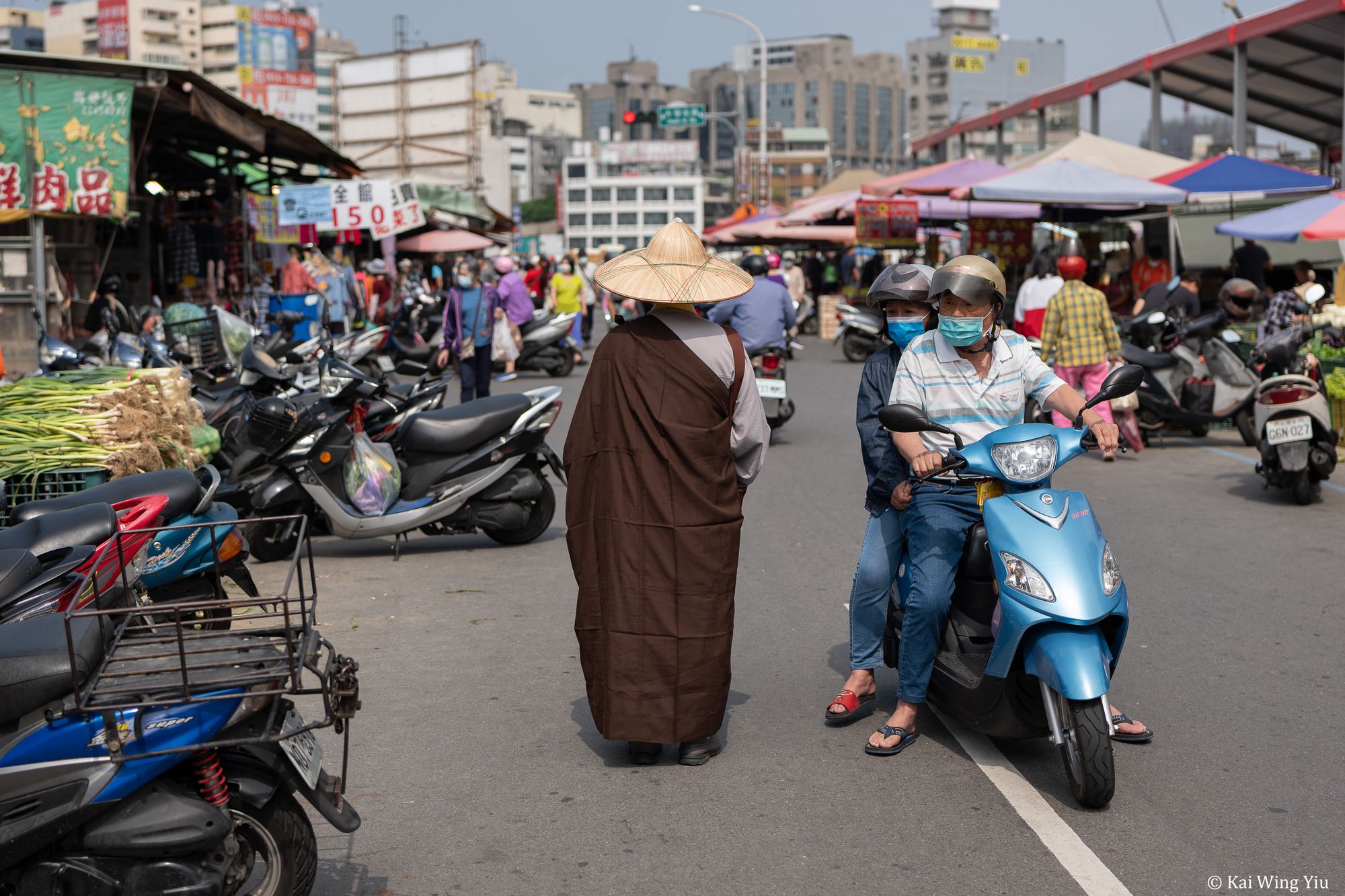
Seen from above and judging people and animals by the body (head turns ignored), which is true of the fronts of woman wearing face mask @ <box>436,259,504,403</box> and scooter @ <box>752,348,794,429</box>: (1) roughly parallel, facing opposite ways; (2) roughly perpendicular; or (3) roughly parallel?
roughly parallel, facing opposite ways

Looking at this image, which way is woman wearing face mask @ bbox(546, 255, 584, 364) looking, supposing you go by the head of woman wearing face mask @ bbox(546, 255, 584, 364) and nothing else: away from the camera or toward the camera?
toward the camera

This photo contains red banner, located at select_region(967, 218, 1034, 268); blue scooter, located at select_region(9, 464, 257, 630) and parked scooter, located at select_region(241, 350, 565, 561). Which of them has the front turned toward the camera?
the red banner

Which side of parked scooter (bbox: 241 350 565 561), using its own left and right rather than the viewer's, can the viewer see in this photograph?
left

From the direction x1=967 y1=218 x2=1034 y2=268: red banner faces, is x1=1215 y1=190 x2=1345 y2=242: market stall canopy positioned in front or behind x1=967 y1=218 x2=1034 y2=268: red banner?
in front

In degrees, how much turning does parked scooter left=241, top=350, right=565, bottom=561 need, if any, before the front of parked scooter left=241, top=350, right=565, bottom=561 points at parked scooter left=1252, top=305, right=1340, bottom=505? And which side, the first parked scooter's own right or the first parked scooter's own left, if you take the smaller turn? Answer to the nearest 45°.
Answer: approximately 180°

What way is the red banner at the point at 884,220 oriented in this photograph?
toward the camera

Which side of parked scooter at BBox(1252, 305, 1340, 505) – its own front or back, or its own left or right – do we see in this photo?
back

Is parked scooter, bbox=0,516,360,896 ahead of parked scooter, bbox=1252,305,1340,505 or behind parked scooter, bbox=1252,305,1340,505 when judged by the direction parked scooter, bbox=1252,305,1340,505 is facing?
behind

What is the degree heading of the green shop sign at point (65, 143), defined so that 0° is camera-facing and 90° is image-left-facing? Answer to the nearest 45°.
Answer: approximately 0°

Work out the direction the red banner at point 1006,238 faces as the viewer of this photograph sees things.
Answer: facing the viewer

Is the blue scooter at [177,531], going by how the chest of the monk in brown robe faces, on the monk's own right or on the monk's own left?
on the monk's own left

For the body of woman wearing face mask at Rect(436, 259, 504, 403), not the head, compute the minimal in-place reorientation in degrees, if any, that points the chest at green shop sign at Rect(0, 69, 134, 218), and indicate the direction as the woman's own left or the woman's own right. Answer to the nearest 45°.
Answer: approximately 90° to the woman's own right

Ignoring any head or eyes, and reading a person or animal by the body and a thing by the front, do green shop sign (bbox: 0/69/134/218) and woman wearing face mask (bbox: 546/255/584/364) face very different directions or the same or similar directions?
same or similar directions
